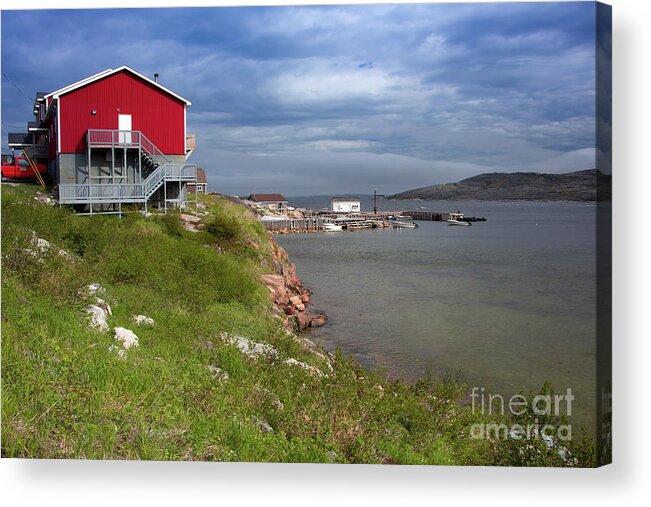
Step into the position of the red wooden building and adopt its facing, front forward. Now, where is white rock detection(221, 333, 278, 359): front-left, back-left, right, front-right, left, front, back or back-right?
front

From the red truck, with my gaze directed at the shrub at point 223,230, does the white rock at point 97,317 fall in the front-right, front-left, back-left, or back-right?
front-right

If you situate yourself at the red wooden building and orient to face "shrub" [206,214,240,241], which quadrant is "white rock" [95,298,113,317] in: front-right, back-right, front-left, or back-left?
front-right

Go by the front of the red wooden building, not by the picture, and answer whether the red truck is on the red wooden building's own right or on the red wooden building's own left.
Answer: on the red wooden building's own right

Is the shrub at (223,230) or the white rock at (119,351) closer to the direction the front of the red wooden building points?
the white rock

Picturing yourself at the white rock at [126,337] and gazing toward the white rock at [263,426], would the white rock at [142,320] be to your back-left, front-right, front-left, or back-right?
back-left
